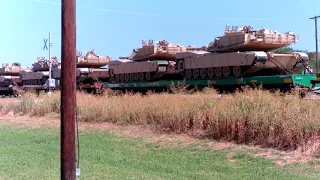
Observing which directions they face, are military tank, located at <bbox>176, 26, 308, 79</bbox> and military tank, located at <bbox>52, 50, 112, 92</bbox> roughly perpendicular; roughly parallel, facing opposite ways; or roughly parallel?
roughly parallel

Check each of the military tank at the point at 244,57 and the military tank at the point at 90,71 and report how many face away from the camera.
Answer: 0

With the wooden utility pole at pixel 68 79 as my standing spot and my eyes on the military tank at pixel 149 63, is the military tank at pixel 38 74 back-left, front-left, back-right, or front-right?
front-left

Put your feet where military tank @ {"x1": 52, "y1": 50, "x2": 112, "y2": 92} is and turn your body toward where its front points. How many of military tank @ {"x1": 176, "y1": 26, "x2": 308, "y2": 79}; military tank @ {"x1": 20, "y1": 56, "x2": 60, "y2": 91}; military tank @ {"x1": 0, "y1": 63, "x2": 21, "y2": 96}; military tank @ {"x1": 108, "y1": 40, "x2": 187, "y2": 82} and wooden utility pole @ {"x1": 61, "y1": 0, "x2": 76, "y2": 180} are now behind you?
2
